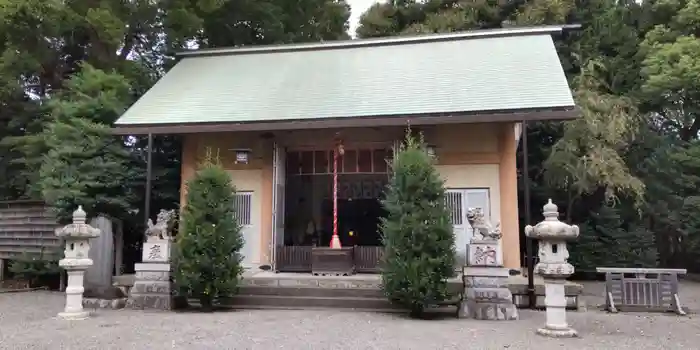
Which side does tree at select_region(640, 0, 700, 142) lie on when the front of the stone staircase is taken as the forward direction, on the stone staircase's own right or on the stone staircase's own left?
on the stone staircase's own left

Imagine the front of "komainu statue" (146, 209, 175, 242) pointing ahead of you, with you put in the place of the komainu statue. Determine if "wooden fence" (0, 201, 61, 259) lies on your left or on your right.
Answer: on your left

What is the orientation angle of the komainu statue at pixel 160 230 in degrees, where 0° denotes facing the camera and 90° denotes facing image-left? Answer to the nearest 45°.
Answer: approximately 270°

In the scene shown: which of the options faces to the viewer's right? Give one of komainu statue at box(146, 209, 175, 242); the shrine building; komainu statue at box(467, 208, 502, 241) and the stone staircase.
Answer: komainu statue at box(146, 209, 175, 242)

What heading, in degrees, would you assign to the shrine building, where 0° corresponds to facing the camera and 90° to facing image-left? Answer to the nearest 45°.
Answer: approximately 0°

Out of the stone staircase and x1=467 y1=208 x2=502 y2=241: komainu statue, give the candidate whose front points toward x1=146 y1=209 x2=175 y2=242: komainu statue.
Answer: x1=467 y1=208 x2=502 y2=241: komainu statue

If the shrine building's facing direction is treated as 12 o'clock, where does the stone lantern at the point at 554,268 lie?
The stone lantern is roughly at 11 o'clock from the shrine building.

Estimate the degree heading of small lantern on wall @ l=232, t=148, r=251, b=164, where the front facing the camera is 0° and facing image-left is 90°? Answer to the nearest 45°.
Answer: approximately 0°

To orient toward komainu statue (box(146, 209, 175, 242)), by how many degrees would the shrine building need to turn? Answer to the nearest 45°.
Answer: approximately 45° to its right

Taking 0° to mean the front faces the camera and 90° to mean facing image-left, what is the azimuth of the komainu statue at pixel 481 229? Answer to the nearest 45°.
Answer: approximately 90°

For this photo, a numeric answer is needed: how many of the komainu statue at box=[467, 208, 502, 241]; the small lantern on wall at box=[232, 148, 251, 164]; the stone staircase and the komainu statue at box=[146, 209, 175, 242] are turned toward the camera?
2
